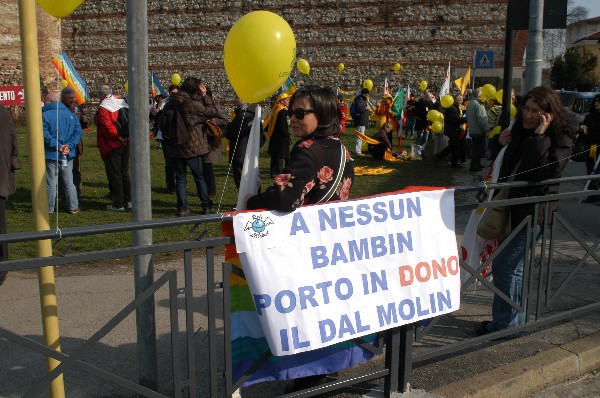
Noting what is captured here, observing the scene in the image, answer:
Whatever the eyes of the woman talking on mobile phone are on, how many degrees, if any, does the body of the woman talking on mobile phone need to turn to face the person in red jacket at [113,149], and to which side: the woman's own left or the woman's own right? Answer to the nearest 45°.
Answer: approximately 90° to the woman's own right

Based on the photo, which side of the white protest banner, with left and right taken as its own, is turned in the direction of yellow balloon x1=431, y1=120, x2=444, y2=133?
back

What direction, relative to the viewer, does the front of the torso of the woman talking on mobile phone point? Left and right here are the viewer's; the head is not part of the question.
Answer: facing the viewer and to the left of the viewer

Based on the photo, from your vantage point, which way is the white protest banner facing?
toward the camera

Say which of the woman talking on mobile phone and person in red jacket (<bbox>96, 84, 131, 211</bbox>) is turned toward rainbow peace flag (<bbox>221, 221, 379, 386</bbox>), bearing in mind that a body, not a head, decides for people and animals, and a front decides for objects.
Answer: the woman talking on mobile phone

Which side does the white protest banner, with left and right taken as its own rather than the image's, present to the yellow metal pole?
right

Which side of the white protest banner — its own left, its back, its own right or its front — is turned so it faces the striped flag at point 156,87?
back

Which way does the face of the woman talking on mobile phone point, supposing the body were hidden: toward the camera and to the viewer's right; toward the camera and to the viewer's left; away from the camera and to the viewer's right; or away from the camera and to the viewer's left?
toward the camera and to the viewer's left

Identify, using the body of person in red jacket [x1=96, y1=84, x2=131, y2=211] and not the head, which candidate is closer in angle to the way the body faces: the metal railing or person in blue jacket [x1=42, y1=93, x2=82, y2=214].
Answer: the person in blue jacket
